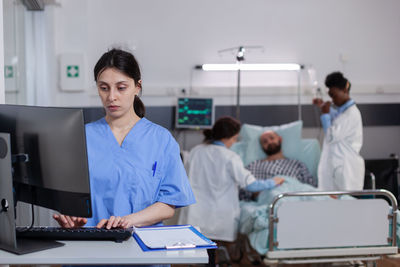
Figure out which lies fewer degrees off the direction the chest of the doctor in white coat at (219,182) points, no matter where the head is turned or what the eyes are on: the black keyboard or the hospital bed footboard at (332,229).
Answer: the hospital bed footboard

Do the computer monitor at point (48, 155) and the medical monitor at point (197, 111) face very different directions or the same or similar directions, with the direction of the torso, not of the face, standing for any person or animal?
very different directions

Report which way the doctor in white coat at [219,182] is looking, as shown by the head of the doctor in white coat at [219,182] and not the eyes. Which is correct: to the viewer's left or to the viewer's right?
to the viewer's right

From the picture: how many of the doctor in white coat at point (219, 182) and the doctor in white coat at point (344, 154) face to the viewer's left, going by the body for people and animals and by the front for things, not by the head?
1

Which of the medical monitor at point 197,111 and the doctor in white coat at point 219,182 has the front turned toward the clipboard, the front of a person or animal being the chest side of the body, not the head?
the medical monitor

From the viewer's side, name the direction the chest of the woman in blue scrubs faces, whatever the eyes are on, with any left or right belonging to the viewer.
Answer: facing the viewer and to the left of the viewer

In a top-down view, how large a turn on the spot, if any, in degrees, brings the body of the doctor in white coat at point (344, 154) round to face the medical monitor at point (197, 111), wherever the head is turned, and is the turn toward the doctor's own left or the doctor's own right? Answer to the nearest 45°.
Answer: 0° — they already face it

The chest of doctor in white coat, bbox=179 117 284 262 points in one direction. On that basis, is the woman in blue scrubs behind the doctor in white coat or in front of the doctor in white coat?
behind

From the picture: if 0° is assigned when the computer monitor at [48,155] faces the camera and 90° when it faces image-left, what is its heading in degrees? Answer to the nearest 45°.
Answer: approximately 225°

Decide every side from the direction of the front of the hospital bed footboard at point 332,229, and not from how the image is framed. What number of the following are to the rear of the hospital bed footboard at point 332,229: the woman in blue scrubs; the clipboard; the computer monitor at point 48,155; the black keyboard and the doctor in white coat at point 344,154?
1

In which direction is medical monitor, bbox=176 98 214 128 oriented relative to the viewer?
toward the camera

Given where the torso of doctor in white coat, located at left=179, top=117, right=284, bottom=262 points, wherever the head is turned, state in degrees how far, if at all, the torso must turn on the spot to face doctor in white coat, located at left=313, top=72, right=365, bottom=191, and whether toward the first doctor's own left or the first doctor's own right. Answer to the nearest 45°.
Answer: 0° — they already face them

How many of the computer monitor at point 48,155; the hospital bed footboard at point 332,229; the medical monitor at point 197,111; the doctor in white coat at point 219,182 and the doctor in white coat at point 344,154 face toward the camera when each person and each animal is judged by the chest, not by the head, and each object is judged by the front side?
2

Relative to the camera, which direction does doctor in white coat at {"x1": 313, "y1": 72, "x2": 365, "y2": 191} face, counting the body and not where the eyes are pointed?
to the viewer's left

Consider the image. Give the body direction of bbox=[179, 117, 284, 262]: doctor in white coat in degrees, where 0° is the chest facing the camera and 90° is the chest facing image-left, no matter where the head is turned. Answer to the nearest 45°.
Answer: approximately 225°

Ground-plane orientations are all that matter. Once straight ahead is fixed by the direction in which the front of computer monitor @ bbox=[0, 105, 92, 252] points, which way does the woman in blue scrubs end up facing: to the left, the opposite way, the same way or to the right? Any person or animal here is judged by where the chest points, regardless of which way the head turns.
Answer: the opposite way

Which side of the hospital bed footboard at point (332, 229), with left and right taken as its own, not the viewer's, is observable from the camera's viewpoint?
front

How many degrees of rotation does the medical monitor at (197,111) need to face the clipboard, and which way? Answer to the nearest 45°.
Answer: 0° — it already faces it

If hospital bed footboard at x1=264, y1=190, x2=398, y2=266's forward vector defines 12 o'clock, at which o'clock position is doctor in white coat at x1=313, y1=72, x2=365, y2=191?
The doctor in white coat is roughly at 6 o'clock from the hospital bed footboard.
